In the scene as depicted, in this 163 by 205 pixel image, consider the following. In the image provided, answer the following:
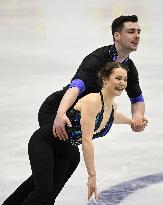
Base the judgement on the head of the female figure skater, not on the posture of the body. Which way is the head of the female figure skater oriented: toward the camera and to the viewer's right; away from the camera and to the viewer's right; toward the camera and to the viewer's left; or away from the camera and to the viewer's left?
toward the camera and to the viewer's right

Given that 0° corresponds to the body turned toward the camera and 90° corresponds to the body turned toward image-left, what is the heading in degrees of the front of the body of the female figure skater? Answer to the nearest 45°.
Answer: approximately 315°

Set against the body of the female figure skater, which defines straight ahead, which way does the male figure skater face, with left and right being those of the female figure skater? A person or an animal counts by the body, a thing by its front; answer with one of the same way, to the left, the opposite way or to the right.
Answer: the same way
